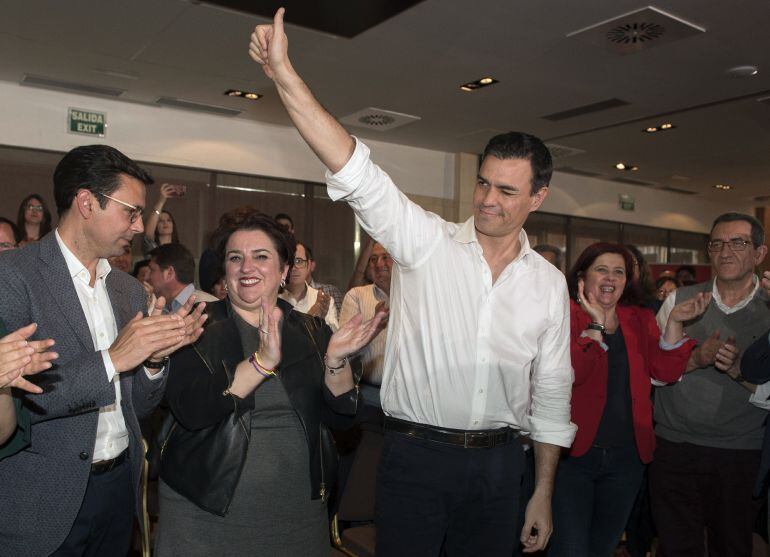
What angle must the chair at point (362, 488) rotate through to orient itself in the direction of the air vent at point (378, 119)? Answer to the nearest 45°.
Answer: approximately 135° to its left

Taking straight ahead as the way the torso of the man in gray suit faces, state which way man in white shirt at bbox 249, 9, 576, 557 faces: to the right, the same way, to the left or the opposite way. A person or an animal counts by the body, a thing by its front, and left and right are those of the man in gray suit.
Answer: to the right

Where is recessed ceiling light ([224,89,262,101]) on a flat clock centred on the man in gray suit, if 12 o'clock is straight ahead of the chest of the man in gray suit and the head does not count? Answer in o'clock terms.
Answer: The recessed ceiling light is roughly at 8 o'clock from the man in gray suit.

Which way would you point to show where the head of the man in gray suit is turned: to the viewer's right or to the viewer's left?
to the viewer's right

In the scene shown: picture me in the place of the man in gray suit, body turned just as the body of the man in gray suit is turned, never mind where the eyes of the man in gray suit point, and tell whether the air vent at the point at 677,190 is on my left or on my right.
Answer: on my left

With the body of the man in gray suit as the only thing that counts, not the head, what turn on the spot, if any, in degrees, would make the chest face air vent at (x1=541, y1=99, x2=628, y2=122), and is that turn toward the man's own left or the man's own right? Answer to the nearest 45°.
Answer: approximately 90° to the man's own left

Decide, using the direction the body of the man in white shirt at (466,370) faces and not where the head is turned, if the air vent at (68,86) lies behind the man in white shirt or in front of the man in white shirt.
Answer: behind

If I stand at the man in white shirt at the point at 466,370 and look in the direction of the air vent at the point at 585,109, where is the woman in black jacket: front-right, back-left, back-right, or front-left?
back-left
